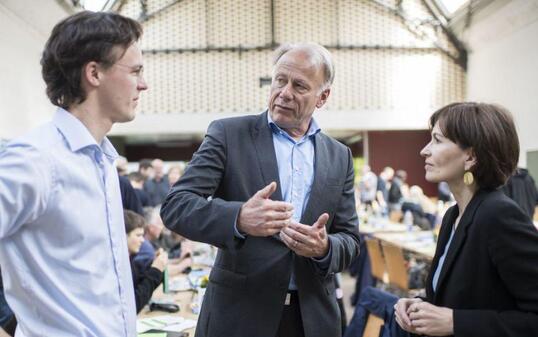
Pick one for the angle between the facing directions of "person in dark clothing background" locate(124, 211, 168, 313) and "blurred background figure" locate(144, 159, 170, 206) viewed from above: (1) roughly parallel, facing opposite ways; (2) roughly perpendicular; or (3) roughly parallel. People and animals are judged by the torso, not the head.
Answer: roughly perpendicular

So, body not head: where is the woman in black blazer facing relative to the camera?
to the viewer's left

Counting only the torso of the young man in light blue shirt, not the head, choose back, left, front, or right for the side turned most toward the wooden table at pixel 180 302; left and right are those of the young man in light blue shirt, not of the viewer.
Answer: left

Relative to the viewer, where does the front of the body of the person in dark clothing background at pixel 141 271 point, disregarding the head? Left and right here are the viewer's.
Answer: facing to the right of the viewer

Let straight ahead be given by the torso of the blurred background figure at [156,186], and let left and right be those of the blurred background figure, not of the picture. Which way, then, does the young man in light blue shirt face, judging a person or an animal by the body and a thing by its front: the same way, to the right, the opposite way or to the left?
to the left

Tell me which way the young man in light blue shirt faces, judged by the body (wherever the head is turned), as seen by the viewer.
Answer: to the viewer's right

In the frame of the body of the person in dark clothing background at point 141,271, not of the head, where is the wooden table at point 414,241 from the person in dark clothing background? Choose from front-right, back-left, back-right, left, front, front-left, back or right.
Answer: front-left

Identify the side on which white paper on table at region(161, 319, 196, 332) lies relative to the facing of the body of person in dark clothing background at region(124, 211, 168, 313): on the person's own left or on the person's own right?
on the person's own right
